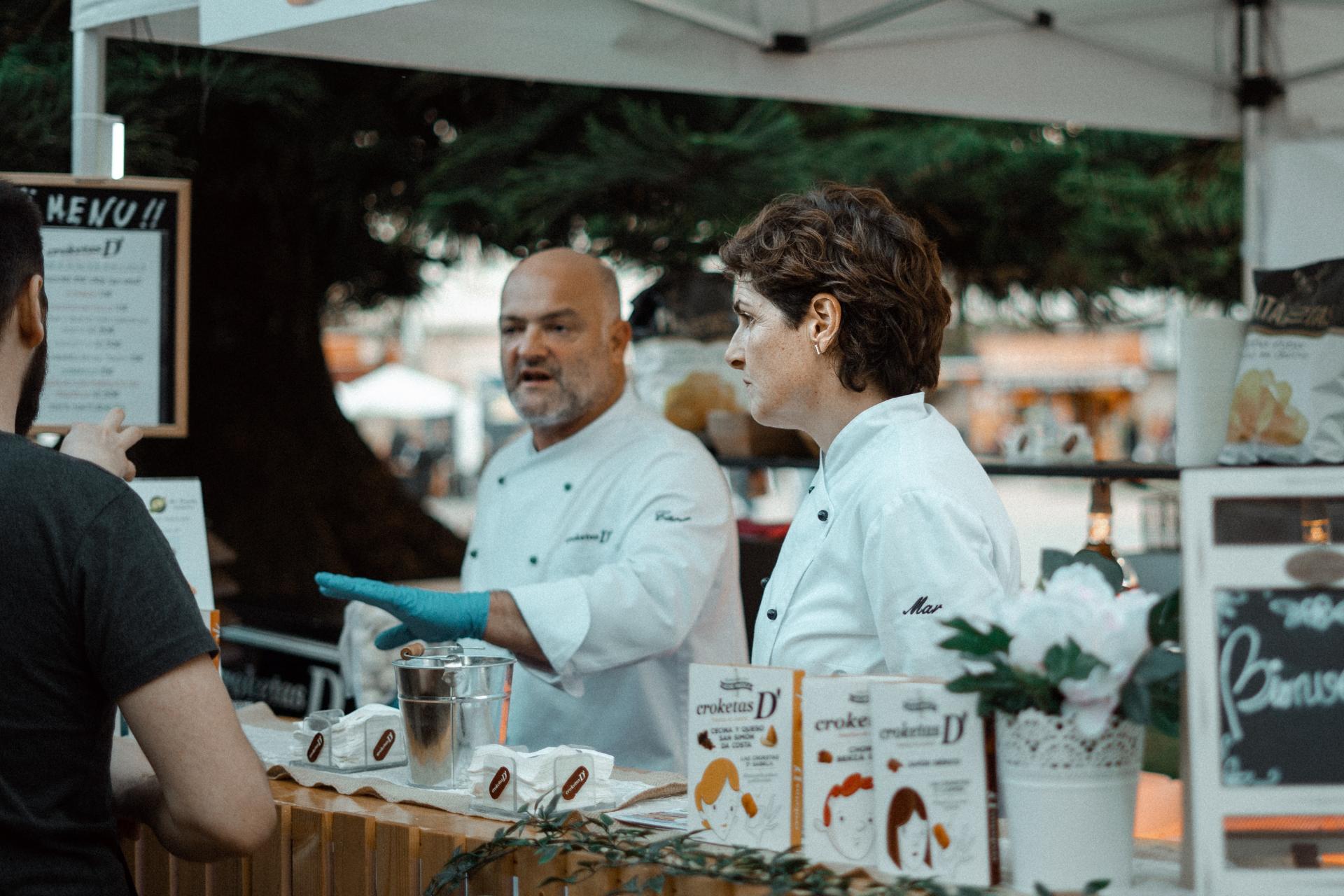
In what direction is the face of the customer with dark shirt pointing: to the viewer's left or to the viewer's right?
to the viewer's right

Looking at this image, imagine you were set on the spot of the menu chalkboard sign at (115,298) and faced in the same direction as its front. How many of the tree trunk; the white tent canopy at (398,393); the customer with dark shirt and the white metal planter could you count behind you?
2

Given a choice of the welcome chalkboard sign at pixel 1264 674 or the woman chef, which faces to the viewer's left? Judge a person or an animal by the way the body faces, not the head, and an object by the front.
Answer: the woman chef

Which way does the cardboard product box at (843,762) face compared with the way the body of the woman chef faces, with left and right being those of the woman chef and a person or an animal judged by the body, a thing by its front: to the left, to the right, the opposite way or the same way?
to the left

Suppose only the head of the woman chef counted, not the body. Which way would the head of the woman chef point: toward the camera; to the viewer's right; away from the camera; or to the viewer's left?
to the viewer's left

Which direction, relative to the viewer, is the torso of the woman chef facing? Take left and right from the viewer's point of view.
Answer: facing to the left of the viewer

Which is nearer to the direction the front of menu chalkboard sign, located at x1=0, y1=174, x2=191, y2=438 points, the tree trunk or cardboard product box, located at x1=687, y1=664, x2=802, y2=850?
the cardboard product box

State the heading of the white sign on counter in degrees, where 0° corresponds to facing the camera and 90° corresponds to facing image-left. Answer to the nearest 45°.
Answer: approximately 0°

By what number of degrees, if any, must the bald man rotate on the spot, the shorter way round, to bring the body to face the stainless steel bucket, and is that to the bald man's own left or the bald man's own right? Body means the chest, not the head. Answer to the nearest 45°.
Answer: approximately 45° to the bald man's own left

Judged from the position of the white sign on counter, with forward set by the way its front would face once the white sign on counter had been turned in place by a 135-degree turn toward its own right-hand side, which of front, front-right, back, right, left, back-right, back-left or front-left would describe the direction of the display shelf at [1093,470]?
back-right
